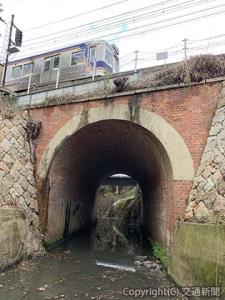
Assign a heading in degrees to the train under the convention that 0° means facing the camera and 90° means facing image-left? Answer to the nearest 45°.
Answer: approximately 315°
